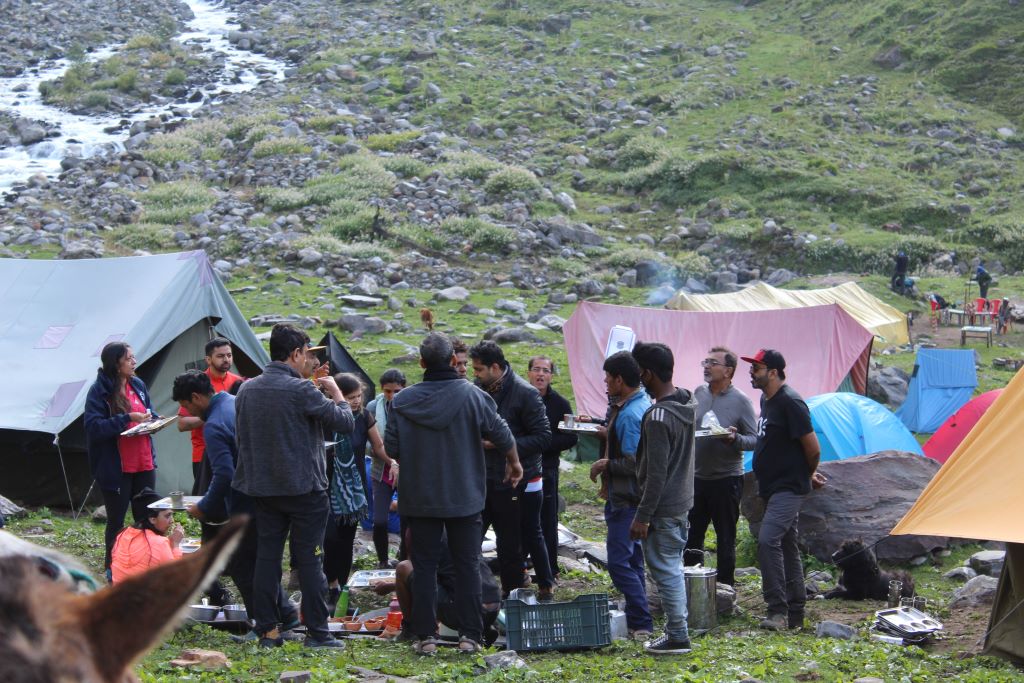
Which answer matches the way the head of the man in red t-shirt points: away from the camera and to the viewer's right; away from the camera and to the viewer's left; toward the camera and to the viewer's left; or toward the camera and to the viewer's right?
toward the camera and to the viewer's right

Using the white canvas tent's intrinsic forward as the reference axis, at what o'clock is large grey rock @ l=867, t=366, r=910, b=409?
The large grey rock is roughly at 10 o'clock from the white canvas tent.

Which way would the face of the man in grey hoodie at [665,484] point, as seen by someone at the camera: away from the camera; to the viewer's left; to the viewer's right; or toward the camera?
to the viewer's left

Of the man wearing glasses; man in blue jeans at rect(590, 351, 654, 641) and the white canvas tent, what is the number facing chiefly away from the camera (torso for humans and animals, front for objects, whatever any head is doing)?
0

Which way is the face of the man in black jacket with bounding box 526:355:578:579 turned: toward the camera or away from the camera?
toward the camera

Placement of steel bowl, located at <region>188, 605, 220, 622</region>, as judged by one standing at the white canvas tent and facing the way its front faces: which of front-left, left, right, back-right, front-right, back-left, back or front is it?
front-right

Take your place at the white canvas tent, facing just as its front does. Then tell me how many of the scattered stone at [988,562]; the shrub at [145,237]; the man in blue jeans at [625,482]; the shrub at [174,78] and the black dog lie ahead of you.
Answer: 3

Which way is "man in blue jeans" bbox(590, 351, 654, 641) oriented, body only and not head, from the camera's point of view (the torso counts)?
to the viewer's left

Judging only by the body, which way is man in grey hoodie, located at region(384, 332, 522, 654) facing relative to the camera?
away from the camera

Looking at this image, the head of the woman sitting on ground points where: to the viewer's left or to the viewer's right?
to the viewer's right

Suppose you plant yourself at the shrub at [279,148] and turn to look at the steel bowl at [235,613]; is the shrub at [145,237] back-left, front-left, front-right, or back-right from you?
front-right

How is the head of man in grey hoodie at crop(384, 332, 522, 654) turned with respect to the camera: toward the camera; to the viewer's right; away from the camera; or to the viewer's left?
away from the camera

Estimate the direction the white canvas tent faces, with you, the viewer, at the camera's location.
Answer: facing the viewer and to the right of the viewer
